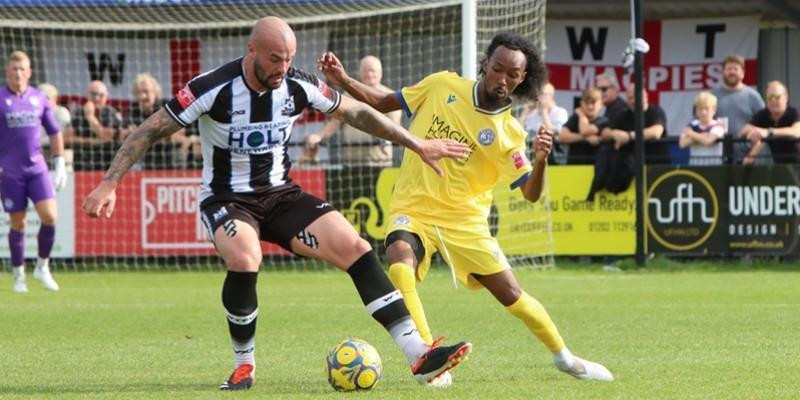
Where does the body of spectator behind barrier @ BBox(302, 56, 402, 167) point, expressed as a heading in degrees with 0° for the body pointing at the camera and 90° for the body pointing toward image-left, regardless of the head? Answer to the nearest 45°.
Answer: approximately 0°

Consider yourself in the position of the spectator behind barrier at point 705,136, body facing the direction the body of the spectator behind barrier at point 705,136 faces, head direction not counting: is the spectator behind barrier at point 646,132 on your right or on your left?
on your right

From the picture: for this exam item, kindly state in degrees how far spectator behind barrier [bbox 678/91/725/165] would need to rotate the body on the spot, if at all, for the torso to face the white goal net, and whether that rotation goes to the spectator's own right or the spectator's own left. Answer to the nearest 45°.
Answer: approximately 90° to the spectator's own right

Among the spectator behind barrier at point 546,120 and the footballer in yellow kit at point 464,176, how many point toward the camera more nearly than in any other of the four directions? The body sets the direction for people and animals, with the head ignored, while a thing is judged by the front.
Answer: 2

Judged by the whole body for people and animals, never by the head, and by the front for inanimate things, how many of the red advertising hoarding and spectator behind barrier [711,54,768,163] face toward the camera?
2

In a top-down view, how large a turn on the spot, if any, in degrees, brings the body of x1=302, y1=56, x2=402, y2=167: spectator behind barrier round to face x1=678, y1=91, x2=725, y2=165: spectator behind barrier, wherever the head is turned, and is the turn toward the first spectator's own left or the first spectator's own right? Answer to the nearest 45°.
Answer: approximately 90° to the first spectator's own left

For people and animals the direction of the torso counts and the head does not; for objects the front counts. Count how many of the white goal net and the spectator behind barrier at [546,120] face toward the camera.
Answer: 2

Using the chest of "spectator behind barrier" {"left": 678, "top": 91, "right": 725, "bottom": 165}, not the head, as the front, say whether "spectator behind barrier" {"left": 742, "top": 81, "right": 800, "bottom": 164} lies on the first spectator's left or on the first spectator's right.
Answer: on the first spectator's left
